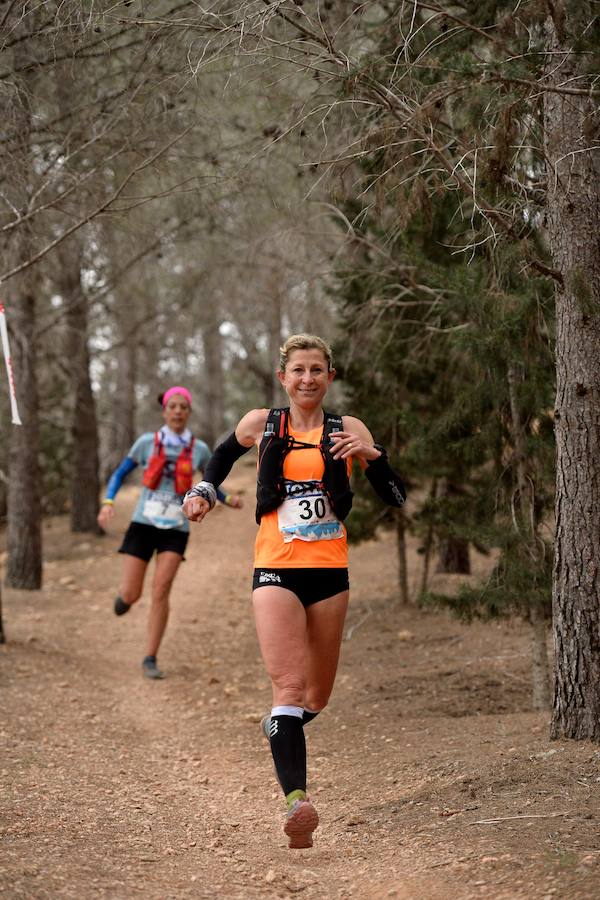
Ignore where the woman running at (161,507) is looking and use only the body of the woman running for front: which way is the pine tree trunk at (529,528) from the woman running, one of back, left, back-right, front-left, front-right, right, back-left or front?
front-left

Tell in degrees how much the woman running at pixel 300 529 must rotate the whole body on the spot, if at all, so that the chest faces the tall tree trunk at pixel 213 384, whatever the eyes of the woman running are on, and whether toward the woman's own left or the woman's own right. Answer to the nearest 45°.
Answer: approximately 180°

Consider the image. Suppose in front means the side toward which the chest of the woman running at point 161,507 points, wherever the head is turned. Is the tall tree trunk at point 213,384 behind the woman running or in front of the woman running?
behind

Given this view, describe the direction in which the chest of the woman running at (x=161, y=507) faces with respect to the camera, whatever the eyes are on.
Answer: toward the camera

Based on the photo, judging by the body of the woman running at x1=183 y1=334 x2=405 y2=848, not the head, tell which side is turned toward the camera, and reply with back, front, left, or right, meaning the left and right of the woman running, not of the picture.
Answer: front

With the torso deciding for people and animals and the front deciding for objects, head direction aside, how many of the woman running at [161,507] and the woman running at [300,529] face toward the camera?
2

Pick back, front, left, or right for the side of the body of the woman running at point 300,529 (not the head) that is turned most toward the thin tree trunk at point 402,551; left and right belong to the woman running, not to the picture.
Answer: back

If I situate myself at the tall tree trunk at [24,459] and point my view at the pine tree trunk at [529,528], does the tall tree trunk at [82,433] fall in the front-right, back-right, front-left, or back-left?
back-left

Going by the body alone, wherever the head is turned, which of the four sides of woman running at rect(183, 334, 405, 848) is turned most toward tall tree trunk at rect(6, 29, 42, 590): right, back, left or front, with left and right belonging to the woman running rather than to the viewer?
back

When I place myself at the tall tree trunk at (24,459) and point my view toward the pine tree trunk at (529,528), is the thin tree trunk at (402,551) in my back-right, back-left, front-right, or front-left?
front-left

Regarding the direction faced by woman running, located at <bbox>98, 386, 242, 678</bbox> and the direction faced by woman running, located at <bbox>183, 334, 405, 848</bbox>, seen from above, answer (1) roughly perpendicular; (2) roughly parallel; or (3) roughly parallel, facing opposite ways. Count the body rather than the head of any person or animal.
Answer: roughly parallel

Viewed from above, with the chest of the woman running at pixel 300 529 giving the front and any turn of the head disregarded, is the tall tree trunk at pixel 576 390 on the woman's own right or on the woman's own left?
on the woman's own left

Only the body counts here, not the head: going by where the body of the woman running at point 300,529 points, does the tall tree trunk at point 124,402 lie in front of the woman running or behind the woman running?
behind
